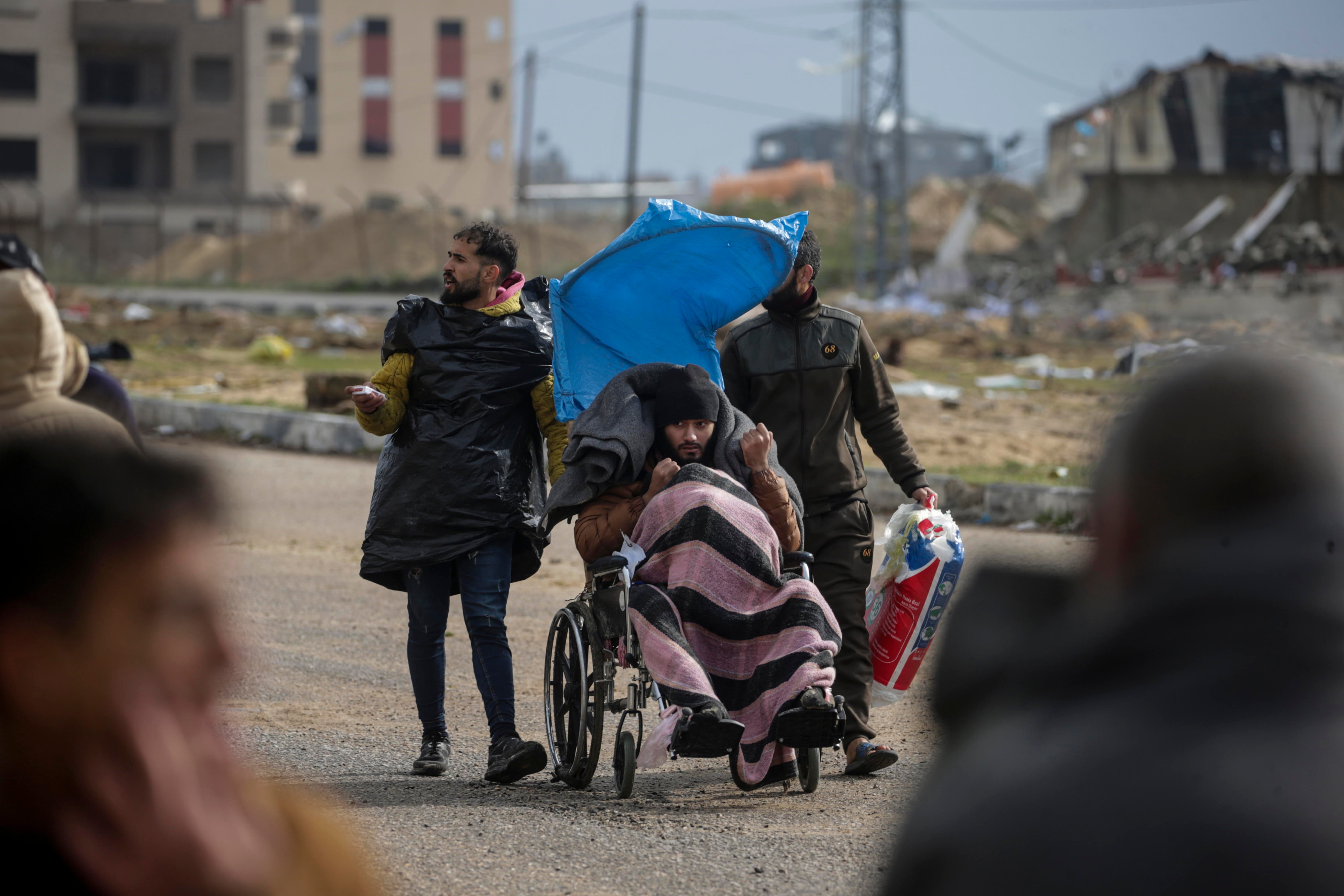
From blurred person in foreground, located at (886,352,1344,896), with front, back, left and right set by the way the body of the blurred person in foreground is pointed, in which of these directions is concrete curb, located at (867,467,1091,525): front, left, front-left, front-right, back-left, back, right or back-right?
front

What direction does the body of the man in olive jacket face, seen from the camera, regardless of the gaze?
toward the camera

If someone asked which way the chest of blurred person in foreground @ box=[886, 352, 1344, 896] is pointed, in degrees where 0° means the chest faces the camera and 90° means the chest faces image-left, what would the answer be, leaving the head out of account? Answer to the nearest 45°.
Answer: approximately 180°

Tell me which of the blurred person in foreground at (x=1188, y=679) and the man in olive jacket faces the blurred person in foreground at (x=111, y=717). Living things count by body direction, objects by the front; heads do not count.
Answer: the man in olive jacket

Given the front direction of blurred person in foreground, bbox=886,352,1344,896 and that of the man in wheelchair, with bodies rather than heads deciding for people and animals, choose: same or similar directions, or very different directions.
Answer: very different directions

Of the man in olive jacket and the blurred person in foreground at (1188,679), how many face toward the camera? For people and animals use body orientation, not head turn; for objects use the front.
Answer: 1

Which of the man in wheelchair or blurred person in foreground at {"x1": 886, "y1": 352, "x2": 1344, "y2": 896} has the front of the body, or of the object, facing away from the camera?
the blurred person in foreground

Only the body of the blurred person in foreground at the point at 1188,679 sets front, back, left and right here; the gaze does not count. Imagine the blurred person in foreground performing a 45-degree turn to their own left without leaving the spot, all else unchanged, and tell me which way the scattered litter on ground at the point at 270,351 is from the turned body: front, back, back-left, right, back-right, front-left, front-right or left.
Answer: front

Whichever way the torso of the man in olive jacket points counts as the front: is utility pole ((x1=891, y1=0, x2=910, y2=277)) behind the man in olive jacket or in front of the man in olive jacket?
behind

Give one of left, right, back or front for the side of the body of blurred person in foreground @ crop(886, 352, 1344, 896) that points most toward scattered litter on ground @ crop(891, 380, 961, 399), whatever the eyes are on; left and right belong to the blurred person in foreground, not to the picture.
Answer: front

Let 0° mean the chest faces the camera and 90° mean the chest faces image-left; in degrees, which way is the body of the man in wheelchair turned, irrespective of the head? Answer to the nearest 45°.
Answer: approximately 0°

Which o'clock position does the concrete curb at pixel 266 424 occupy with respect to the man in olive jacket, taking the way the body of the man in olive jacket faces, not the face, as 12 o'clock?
The concrete curb is roughly at 5 o'clock from the man in olive jacket.
